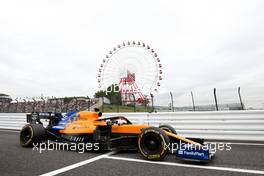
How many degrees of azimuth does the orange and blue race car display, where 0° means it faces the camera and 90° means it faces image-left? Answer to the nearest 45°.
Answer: approximately 315°
